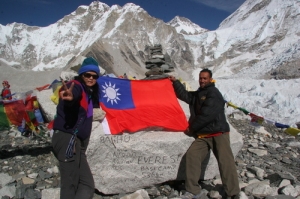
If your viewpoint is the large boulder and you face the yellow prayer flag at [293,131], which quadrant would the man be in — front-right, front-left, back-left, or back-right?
front-right

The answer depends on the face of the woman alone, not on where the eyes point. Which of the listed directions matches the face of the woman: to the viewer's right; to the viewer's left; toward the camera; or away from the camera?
toward the camera

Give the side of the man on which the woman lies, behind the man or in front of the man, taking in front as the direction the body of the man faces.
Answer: in front

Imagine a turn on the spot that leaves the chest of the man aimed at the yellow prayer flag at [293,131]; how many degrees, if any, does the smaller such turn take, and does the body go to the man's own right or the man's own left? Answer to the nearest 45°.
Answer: approximately 180°

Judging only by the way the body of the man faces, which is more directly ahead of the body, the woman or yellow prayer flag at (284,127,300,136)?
the woman
